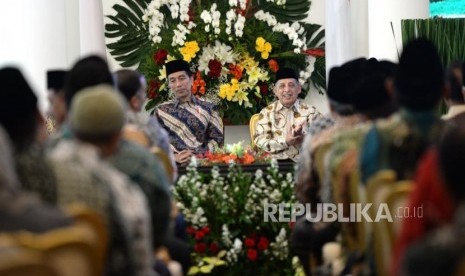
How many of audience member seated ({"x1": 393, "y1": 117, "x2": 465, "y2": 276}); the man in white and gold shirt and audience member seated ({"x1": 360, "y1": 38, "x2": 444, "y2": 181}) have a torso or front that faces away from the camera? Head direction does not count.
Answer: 2

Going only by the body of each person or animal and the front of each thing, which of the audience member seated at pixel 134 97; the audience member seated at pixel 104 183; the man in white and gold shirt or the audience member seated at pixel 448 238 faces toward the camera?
the man in white and gold shirt

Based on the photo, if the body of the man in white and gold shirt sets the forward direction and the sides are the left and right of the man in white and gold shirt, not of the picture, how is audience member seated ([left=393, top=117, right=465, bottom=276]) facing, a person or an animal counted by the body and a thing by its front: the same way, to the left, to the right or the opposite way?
the opposite way

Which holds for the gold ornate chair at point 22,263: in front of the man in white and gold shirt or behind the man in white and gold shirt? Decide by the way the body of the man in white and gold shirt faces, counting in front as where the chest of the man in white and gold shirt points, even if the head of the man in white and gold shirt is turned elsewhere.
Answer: in front

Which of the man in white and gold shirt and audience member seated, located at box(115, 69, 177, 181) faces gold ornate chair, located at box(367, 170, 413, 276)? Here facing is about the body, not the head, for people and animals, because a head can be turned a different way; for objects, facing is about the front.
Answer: the man in white and gold shirt

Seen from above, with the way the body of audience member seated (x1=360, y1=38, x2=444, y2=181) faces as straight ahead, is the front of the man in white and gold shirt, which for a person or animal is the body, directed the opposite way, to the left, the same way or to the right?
the opposite way

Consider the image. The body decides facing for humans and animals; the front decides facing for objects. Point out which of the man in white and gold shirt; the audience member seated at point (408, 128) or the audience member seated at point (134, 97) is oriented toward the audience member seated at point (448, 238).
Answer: the man in white and gold shirt

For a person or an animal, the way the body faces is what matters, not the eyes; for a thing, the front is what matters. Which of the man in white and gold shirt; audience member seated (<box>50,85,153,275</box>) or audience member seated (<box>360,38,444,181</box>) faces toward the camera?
the man in white and gold shirt

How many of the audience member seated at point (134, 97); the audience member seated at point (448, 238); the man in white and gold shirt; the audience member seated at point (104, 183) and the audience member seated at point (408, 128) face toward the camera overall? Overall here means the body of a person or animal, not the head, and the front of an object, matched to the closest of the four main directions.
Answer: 1

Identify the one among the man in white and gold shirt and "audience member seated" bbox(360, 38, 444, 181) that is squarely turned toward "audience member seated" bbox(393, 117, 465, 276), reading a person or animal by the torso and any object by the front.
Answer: the man in white and gold shirt

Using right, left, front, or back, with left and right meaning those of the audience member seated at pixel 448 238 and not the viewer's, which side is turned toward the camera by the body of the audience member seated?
back

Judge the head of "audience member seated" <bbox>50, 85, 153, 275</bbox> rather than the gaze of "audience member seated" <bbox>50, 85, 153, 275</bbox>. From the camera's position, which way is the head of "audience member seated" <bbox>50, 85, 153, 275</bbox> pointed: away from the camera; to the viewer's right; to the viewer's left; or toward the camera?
away from the camera

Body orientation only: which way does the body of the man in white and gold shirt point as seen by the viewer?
toward the camera

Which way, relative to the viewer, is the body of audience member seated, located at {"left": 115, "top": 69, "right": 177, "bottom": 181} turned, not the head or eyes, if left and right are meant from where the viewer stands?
facing away from the viewer and to the right of the viewer
